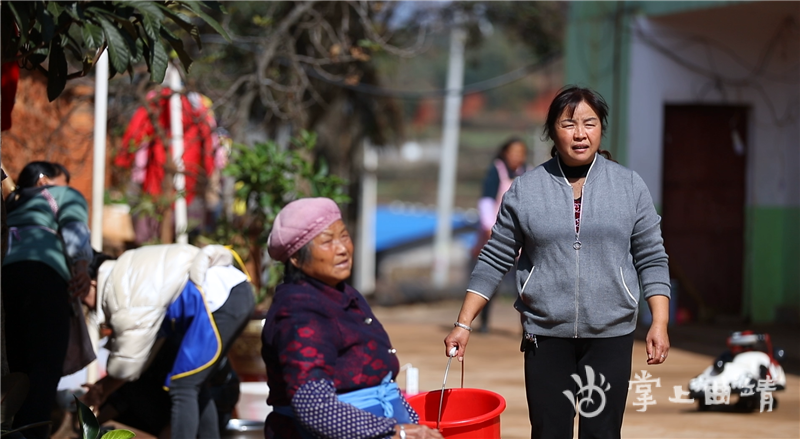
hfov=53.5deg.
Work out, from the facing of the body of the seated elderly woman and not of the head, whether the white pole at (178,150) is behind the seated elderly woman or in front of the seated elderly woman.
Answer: behind

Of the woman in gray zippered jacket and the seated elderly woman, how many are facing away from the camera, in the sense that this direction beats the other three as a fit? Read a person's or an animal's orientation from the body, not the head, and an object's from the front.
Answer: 0

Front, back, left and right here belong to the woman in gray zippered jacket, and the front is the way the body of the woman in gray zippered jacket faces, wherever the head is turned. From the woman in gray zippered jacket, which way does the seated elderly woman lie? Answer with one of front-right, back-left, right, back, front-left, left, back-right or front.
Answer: front-right

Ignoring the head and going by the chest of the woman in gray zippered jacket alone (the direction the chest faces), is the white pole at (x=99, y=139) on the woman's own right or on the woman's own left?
on the woman's own right

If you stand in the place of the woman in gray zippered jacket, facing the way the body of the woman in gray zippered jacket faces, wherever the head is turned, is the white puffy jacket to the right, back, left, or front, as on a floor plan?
right

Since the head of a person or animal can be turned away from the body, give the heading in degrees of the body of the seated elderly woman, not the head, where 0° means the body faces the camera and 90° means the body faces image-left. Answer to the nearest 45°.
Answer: approximately 315°

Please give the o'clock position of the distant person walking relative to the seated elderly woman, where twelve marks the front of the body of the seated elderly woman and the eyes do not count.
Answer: The distant person walking is roughly at 8 o'clock from the seated elderly woman.

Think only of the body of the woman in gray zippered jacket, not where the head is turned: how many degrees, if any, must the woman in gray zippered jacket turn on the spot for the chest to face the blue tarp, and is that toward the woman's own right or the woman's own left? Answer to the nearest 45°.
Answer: approximately 180°

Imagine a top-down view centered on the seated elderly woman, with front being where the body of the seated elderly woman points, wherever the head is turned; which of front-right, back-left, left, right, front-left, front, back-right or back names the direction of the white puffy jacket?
back

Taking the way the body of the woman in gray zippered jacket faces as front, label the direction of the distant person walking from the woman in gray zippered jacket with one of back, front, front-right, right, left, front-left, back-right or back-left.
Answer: back

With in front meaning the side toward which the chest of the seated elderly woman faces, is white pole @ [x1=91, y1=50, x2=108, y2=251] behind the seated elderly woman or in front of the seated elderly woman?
behind

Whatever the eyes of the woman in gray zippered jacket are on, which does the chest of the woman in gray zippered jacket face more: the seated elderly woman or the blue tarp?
the seated elderly woman

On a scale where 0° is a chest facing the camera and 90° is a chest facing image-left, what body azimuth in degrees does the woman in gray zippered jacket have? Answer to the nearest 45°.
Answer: approximately 0°
